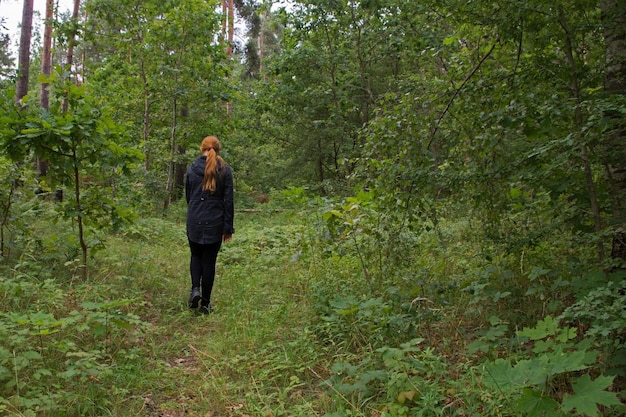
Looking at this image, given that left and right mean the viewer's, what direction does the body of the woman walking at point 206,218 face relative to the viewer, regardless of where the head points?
facing away from the viewer
